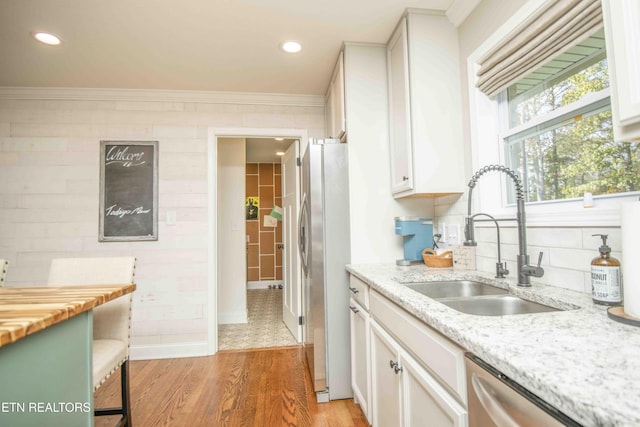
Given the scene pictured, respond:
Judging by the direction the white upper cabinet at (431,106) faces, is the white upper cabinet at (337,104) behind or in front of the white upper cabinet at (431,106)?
in front

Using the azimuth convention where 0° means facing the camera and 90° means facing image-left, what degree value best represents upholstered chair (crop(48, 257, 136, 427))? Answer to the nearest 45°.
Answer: approximately 45°

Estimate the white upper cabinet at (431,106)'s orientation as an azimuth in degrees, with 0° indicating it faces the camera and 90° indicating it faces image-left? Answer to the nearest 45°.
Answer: approximately 90°

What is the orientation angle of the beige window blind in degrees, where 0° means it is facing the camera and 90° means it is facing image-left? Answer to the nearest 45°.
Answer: approximately 45°

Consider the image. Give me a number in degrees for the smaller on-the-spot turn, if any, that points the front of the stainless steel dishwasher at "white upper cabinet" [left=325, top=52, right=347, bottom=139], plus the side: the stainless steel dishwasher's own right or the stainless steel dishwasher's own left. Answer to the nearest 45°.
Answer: approximately 90° to the stainless steel dishwasher's own right

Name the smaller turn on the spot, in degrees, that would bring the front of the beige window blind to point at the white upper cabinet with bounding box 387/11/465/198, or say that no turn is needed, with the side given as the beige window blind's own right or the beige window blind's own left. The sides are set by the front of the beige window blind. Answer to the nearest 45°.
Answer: approximately 90° to the beige window blind's own right

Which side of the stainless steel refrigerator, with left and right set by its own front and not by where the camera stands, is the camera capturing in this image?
left

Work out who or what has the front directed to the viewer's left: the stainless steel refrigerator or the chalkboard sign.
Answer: the stainless steel refrigerator

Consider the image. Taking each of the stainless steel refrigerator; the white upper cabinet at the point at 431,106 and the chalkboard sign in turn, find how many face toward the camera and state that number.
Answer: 1

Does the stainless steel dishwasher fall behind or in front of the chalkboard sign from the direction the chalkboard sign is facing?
in front

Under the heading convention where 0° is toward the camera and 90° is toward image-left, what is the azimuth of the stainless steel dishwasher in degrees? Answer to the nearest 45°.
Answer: approximately 45°
